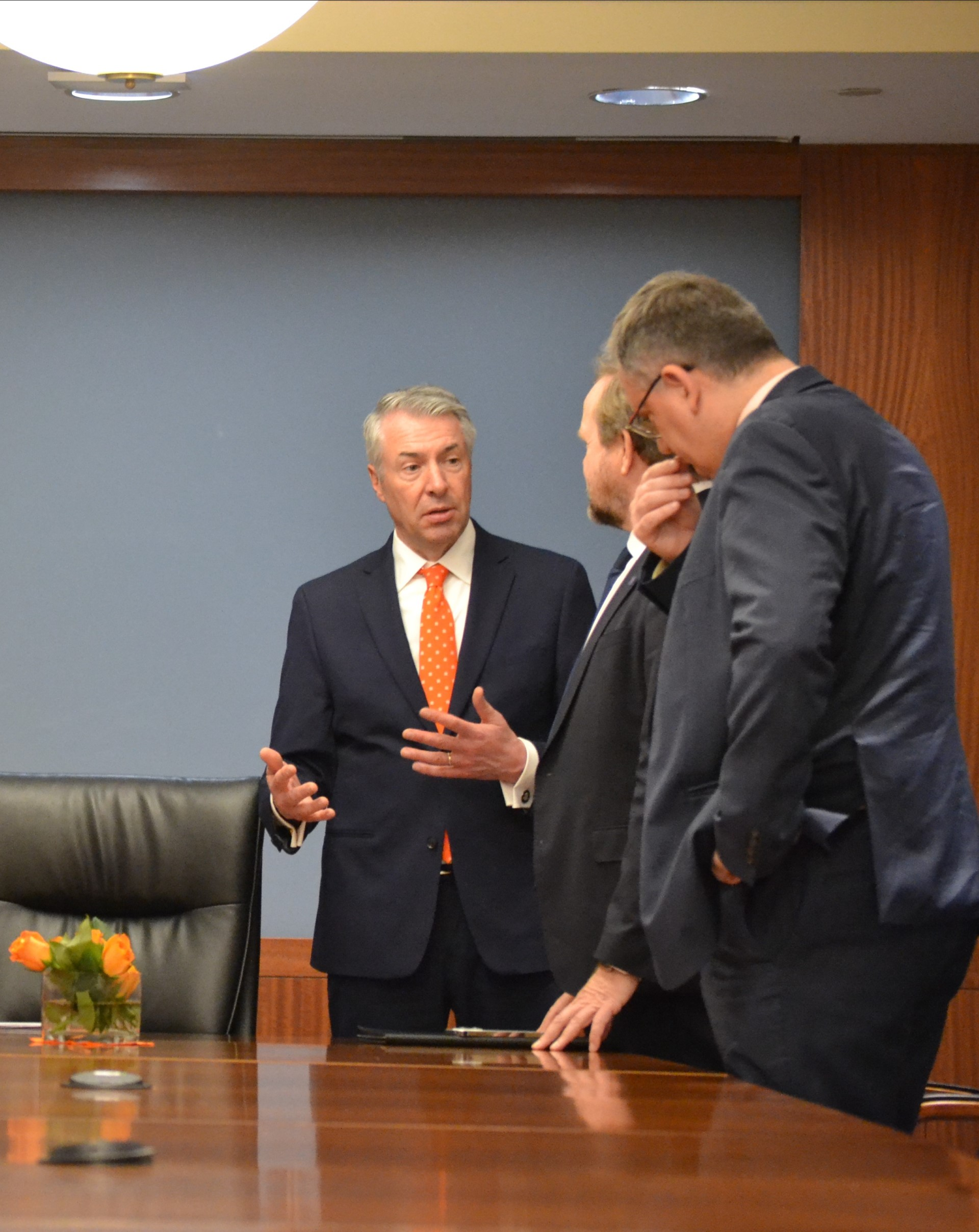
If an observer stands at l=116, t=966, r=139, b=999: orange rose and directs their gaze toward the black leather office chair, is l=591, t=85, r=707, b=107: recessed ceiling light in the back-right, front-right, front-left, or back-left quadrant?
front-right

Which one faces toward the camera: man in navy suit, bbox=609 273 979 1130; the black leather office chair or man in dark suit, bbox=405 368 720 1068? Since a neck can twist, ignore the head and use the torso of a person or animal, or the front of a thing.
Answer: the black leather office chair

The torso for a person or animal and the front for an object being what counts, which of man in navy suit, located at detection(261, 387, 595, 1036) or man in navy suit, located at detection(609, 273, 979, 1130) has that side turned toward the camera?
man in navy suit, located at detection(261, 387, 595, 1036)

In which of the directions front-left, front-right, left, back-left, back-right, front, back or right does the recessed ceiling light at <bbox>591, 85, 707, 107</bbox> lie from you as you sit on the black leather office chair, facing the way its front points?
back-left

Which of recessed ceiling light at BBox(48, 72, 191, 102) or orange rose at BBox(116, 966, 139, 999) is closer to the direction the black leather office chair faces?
the orange rose

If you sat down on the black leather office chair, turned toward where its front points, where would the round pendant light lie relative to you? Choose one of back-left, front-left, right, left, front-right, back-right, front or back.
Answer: front

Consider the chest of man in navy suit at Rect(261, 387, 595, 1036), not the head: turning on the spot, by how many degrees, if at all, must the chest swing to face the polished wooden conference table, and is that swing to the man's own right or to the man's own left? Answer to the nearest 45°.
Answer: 0° — they already face it

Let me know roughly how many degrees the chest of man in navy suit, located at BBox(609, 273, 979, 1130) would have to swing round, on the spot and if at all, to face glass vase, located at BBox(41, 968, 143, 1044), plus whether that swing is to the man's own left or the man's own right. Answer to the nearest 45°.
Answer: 0° — they already face it

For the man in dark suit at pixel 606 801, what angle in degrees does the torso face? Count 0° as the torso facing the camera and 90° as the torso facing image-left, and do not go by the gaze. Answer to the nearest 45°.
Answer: approximately 90°

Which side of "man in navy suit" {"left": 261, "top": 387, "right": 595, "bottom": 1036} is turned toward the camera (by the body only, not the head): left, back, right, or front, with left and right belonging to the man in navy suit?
front

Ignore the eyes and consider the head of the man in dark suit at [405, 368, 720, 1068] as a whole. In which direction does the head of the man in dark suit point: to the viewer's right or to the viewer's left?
to the viewer's left

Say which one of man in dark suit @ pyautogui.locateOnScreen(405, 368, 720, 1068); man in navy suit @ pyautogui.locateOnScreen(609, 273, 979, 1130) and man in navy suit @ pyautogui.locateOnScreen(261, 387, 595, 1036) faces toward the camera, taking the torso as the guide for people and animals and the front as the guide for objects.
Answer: man in navy suit @ pyautogui.locateOnScreen(261, 387, 595, 1036)

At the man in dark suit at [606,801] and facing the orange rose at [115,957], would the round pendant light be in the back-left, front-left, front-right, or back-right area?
front-left

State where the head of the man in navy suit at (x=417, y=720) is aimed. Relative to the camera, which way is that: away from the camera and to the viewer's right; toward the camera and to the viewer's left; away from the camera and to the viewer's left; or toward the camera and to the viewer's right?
toward the camera and to the viewer's right
